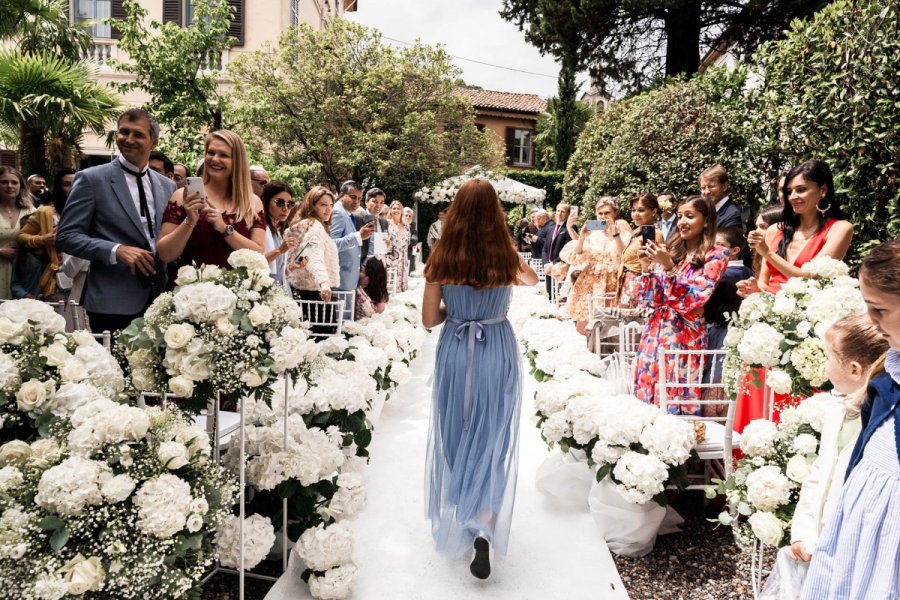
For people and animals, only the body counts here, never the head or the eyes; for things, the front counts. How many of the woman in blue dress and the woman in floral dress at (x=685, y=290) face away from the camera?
1

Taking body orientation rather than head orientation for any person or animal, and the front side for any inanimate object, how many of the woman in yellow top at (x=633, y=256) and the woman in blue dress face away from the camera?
1

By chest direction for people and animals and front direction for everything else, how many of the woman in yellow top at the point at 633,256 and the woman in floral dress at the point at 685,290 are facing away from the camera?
0

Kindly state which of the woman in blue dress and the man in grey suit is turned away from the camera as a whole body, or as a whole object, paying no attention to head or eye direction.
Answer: the woman in blue dress

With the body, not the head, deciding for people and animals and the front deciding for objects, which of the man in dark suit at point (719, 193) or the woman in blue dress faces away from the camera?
the woman in blue dress

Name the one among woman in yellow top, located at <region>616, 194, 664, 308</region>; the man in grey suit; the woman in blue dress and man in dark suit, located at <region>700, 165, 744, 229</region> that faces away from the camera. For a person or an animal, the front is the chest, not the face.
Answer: the woman in blue dress

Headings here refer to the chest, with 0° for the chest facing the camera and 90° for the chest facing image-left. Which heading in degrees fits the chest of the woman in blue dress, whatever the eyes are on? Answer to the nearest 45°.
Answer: approximately 180°

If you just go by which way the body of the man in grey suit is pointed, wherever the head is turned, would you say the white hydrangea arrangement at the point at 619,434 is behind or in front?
in front

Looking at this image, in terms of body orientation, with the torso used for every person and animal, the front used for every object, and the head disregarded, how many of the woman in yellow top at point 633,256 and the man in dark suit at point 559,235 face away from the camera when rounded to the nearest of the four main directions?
0

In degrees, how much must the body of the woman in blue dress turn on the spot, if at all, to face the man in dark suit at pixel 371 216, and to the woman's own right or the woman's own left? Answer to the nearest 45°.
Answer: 0° — they already face them

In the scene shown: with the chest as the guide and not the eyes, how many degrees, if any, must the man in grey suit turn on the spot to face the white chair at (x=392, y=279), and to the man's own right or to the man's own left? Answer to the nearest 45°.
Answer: approximately 90° to the man's own left

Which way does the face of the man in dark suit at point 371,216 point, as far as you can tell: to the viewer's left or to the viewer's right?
to the viewer's right

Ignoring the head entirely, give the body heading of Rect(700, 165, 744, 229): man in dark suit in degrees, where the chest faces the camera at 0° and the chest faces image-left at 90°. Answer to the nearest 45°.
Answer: approximately 45°

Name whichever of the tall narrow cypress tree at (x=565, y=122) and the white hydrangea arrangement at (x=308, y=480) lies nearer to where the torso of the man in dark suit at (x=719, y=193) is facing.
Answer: the white hydrangea arrangement
